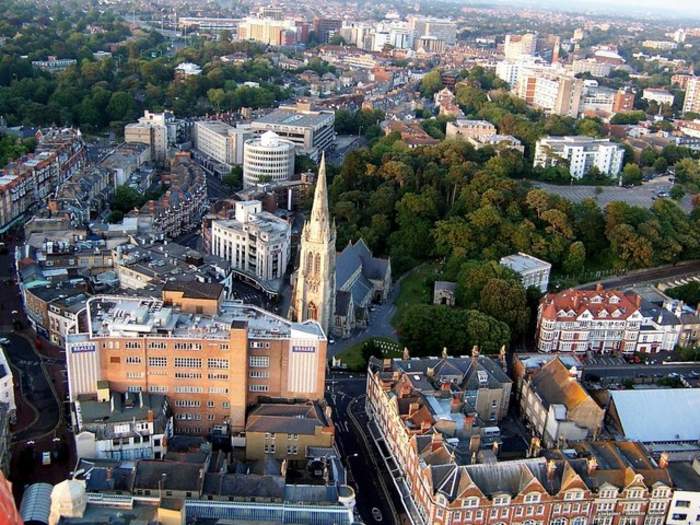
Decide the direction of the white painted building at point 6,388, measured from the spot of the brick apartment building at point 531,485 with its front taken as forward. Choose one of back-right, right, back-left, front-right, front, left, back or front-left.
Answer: right

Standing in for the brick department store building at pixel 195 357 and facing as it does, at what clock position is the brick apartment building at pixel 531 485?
the brick apartment building at pixel 531 485 is roughly at 10 o'clock from the brick department store building at pixel 195 357.

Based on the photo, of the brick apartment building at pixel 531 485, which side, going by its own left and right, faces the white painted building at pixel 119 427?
right

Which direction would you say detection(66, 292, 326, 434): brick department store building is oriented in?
toward the camera

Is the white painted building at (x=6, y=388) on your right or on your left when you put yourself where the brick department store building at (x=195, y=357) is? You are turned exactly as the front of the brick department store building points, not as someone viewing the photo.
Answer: on your right

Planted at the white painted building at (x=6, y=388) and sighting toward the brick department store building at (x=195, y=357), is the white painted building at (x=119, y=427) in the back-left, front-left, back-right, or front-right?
front-right

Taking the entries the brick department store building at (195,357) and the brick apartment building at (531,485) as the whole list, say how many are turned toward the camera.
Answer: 2

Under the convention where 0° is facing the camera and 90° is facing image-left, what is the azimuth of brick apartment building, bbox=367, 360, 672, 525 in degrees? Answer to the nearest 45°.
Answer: approximately 0°
